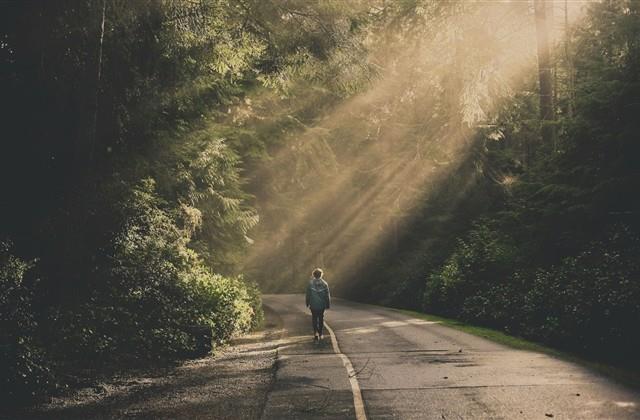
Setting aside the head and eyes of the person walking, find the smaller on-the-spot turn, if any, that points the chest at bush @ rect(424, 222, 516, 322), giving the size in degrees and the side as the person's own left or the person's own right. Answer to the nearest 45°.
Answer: approximately 45° to the person's own right

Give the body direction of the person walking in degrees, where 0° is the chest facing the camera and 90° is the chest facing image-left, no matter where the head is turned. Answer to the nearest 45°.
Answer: approximately 180°

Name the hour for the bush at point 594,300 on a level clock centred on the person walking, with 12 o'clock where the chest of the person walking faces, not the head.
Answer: The bush is roughly at 4 o'clock from the person walking.

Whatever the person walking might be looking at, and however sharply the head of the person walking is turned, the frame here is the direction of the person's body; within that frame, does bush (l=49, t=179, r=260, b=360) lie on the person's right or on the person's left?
on the person's left

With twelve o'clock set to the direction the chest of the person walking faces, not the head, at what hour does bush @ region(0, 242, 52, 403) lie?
The bush is roughly at 7 o'clock from the person walking.
